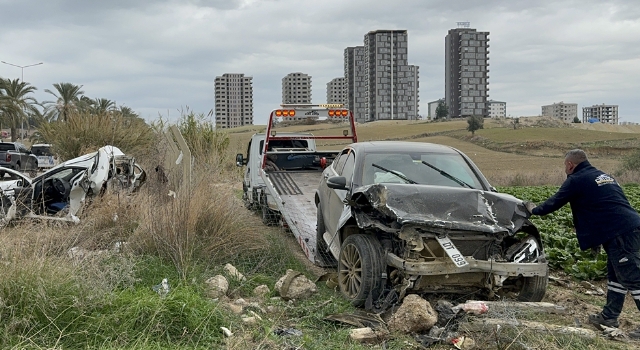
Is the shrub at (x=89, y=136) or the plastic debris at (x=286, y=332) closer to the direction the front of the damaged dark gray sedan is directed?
the plastic debris

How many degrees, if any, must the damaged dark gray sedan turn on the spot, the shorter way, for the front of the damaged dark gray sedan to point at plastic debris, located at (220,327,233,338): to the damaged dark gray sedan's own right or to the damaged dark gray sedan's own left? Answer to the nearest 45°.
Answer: approximately 90° to the damaged dark gray sedan's own right

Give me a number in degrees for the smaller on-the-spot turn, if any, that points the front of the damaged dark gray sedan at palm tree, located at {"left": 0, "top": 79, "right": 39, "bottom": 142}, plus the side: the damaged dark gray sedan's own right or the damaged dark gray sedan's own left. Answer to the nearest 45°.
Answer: approximately 180°

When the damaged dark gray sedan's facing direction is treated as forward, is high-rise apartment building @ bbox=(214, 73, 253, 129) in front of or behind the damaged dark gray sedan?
behind

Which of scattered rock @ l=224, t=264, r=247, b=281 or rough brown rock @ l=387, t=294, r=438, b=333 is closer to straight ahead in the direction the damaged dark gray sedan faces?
the rough brown rock

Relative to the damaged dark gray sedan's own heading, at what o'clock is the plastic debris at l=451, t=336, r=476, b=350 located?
The plastic debris is roughly at 1 o'clock from the damaged dark gray sedan.

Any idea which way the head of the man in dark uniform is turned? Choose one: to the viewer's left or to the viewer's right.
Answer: to the viewer's left

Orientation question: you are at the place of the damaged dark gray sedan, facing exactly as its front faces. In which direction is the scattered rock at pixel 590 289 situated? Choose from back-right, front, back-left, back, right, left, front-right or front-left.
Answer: left

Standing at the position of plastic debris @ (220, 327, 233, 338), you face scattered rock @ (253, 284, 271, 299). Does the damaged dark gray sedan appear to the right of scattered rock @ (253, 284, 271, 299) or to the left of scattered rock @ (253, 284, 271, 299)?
right

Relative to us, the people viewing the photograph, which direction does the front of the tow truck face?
facing away from the viewer and to the left of the viewer

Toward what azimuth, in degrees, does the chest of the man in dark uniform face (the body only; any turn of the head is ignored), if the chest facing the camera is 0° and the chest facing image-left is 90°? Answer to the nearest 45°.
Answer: approximately 135°

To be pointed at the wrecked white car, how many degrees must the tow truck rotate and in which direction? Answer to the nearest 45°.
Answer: approximately 45° to its left
